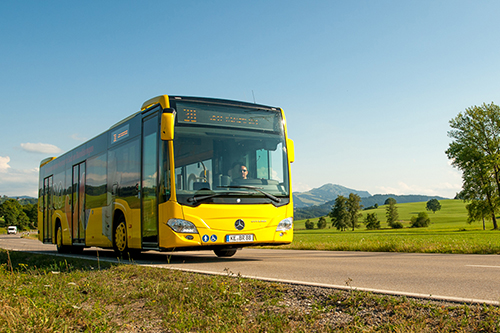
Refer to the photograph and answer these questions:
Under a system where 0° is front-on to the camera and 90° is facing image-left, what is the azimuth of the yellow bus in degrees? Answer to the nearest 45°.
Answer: approximately 315°

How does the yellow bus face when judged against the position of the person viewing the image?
facing the viewer and to the right of the viewer
